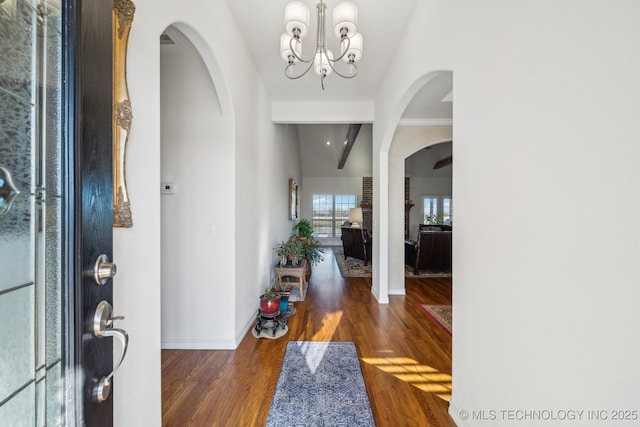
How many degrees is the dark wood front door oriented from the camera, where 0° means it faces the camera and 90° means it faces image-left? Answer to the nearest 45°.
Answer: approximately 315°

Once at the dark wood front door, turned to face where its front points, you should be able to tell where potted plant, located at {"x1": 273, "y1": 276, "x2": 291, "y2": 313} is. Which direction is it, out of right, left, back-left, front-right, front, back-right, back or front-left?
left

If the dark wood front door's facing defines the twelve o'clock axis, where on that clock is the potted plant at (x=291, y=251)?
The potted plant is roughly at 9 o'clock from the dark wood front door.

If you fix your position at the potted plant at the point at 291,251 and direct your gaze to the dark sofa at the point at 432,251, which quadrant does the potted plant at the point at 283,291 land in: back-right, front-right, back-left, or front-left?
back-right

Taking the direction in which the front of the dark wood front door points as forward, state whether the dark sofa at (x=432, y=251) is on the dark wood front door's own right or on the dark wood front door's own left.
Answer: on the dark wood front door's own left

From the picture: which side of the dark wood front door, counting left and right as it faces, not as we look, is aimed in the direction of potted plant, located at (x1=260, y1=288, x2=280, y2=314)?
left
